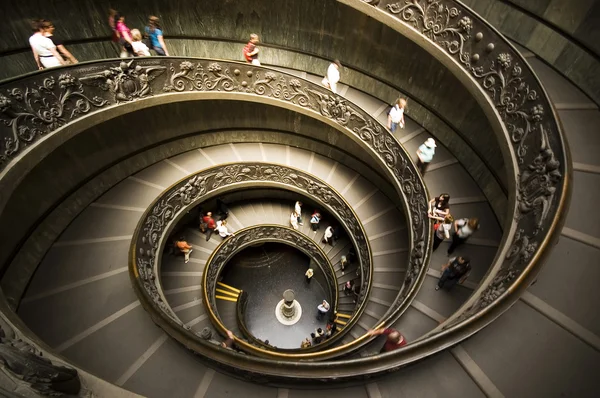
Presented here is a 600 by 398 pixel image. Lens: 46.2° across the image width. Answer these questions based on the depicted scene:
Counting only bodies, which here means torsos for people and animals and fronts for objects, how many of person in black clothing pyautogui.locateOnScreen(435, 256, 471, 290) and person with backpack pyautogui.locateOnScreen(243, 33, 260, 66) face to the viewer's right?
1

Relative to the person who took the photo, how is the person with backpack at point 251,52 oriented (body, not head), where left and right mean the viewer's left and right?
facing to the right of the viewer

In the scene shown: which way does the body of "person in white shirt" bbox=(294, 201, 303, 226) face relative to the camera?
to the viewer's right

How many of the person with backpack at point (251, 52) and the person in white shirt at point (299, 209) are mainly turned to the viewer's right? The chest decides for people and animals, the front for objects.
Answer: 2

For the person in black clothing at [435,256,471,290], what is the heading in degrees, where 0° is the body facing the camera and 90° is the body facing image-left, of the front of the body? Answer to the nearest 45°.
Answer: approximately 45°

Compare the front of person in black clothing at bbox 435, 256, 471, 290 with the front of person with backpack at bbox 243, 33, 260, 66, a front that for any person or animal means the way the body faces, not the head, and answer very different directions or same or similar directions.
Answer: very different directions
